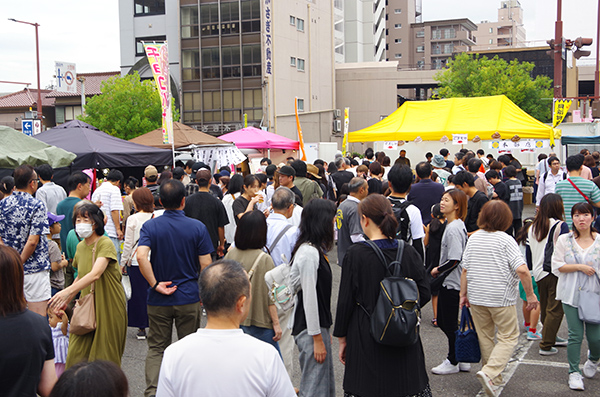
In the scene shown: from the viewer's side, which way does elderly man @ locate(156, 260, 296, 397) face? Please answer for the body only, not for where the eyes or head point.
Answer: away from the camera

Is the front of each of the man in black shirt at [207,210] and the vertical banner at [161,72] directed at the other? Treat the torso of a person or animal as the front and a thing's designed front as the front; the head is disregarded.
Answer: yes

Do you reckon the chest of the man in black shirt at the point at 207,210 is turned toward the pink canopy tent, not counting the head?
yes

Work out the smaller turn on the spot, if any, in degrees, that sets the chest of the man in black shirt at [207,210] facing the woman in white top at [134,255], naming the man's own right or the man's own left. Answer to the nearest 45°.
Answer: approximately 135° to the man's own left

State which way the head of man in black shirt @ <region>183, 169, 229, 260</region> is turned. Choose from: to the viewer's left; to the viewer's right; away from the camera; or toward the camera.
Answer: away from the camera

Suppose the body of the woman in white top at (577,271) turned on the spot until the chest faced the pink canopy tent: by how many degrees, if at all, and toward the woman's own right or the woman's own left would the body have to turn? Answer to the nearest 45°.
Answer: approximately 135° to the woman's own right

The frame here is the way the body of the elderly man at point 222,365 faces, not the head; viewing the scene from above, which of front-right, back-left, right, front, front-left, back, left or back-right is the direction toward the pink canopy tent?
front

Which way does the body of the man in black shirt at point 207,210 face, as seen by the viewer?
away from the camera

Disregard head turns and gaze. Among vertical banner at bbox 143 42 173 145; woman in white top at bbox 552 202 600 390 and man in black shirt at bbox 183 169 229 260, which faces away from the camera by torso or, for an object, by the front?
the man in black shirt

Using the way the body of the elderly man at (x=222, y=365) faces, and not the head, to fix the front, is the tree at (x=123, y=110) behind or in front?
in front

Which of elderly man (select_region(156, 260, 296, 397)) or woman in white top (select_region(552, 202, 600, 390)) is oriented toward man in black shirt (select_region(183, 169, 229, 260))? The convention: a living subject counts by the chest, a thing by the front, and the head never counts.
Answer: the elderly man

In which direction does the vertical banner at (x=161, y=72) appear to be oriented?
toward the camera

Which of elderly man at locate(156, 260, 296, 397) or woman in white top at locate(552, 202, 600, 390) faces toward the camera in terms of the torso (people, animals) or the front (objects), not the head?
the woman in white top

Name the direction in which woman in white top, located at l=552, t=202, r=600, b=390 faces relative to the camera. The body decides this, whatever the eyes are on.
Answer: toward the camera

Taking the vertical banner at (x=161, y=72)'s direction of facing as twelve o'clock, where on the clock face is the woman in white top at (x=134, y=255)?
The woman in white top is roughly at 12 o'clock from the vertical banner.

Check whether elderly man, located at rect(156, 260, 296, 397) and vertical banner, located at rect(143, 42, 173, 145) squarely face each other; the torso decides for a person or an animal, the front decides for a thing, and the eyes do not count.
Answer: yes
